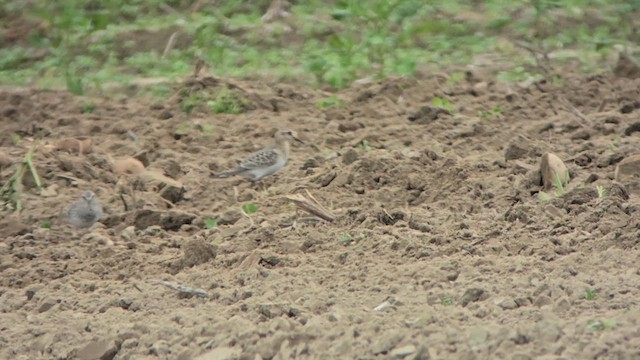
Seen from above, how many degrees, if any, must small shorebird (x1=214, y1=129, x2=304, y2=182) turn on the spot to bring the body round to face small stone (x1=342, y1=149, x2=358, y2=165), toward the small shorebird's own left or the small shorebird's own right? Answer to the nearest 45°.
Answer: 0° — it already faces it

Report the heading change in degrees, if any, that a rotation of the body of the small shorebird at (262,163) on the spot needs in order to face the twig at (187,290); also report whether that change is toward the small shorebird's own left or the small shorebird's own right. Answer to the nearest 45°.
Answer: approximately 90° to the small shorebird's own right

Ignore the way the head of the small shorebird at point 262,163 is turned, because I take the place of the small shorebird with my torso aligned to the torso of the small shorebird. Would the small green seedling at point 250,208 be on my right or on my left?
on my right

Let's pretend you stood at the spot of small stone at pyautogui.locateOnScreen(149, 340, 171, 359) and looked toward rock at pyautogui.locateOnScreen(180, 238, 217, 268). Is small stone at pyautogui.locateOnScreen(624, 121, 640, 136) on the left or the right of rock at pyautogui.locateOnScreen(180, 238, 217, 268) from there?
right

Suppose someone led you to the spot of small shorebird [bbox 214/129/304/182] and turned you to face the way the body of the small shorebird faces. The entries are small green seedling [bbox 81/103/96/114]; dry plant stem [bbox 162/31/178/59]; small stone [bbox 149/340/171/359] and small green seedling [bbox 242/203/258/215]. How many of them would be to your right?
2

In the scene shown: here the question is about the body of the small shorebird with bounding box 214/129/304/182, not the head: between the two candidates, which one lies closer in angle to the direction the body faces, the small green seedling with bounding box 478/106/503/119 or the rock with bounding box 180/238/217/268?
the small green seedling

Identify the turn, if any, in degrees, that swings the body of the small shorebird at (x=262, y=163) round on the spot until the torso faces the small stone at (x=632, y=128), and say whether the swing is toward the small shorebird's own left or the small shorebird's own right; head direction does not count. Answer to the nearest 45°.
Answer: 0° — it already faces it

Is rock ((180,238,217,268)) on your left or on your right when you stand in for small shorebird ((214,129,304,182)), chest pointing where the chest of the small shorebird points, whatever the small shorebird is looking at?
on your right

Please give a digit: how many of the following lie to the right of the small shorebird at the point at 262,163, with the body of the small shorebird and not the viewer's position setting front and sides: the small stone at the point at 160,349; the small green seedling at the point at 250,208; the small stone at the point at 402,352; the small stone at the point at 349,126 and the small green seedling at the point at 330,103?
3

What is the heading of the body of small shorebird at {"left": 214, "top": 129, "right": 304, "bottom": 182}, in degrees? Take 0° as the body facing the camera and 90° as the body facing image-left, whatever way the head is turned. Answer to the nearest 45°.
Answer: approximately 270°
